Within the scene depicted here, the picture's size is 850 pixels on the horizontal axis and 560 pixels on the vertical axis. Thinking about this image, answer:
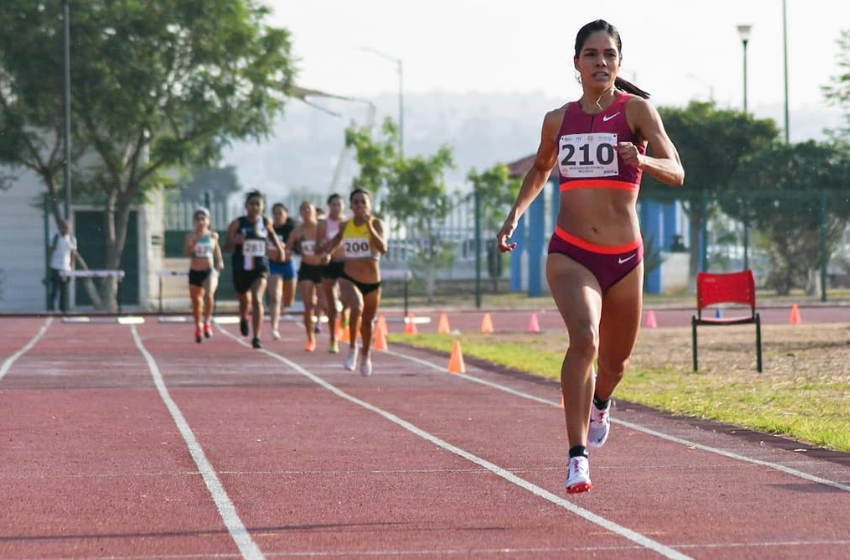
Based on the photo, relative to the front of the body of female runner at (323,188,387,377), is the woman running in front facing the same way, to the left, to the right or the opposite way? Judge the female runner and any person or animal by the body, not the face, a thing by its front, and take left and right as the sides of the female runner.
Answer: the same way

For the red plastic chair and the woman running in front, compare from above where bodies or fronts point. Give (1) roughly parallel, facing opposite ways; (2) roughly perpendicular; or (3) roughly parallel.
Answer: roughly parallel

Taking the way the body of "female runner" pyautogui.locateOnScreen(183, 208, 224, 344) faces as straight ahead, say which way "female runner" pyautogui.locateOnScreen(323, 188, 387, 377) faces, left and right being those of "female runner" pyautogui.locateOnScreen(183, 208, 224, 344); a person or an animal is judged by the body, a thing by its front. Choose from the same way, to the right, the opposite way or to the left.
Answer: the same way

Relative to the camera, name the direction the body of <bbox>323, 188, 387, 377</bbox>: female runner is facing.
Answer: toward the camera

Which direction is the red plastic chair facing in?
toward the camera

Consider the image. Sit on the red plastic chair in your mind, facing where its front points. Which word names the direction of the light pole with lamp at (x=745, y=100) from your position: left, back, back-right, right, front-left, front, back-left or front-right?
back

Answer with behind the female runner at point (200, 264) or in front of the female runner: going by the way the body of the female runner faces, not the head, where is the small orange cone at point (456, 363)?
in front

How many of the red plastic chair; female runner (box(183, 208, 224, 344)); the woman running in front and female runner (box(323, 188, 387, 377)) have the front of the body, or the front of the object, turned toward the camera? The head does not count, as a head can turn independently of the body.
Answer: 4

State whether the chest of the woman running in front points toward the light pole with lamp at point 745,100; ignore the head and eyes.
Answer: no

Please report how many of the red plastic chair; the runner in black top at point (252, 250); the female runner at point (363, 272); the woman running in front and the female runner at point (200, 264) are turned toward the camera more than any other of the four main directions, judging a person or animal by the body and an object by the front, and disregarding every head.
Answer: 5

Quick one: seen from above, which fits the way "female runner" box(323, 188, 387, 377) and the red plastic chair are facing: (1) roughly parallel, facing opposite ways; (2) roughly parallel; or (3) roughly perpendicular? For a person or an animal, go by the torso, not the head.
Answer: roughly parallel

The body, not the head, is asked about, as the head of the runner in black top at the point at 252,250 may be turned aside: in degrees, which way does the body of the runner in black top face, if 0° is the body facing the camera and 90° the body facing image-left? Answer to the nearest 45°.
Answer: approximately 0°

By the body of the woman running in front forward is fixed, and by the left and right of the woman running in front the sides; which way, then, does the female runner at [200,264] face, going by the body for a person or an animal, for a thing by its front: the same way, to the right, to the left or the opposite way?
the same way

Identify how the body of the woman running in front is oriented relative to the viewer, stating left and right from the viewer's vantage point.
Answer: facing the viewer
